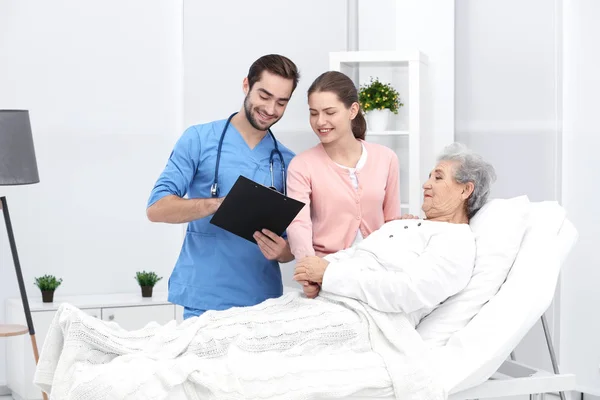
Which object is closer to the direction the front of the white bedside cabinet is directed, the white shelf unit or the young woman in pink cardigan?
the young woman in pink cardigan

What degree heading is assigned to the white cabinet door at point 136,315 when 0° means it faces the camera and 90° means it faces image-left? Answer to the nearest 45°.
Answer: approximately 0°

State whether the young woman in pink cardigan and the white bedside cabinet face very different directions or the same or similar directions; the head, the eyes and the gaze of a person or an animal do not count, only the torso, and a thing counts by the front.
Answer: same or similar directions

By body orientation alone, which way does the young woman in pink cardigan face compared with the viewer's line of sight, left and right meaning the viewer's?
facing the viewer

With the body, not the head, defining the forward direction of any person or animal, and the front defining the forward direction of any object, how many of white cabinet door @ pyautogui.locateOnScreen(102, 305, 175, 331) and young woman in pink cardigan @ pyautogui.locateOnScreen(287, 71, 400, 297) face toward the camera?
2

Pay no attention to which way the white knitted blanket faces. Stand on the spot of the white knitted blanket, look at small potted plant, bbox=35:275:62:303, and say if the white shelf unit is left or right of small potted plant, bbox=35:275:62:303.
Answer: right

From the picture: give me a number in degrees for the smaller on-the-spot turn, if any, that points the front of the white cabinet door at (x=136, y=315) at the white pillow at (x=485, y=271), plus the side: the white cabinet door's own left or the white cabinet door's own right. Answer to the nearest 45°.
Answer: approximately 45° to the white cabinet door's own left

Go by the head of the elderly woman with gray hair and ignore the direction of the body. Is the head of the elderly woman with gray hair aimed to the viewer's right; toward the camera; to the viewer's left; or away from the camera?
to the viewer's left

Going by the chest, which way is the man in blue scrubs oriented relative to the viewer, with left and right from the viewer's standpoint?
facing the viewer and to the right of the viewer

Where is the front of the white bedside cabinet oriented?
toward the camera

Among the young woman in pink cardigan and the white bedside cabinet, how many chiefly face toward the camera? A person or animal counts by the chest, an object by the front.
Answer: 2

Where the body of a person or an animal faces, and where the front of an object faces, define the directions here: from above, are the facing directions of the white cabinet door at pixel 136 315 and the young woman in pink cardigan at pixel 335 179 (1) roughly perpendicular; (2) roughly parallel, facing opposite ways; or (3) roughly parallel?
roughly parallel

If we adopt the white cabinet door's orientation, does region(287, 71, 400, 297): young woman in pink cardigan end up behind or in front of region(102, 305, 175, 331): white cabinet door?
in front

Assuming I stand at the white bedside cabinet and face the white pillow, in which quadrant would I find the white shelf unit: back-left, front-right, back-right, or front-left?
front-left
